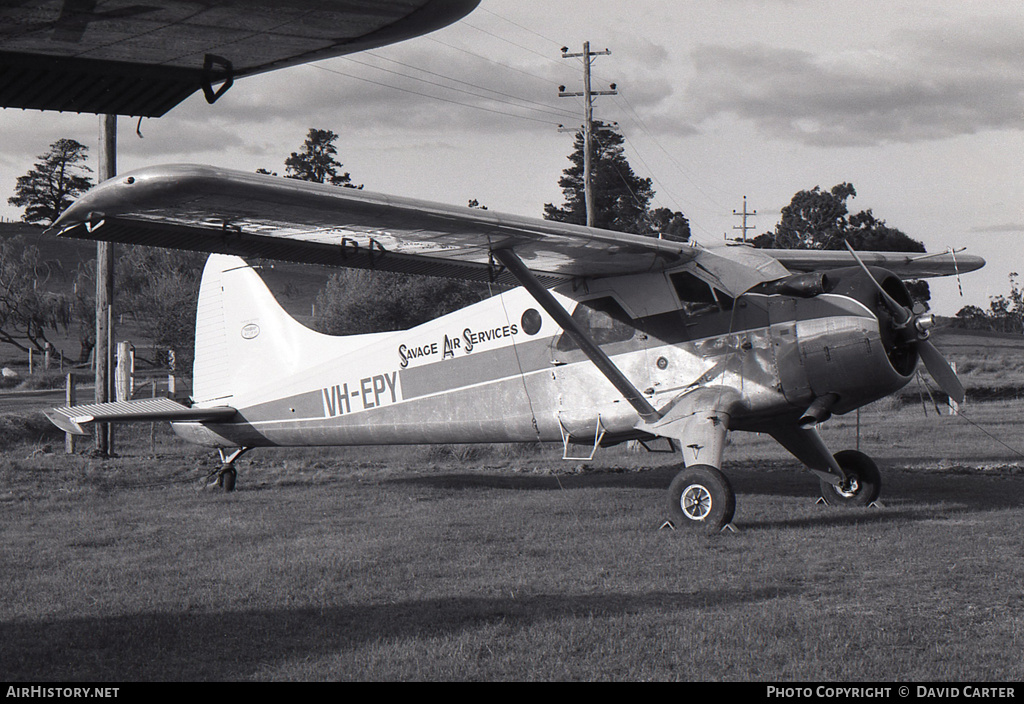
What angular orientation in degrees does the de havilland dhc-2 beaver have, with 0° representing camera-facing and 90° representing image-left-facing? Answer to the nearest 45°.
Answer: approximately 315°

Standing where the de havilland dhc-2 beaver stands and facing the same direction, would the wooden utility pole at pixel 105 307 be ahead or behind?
behind
